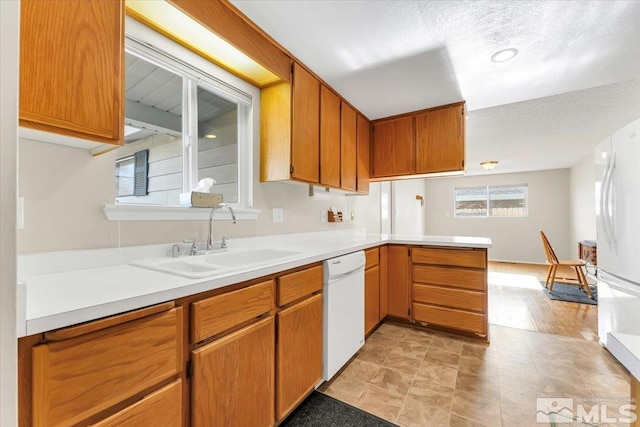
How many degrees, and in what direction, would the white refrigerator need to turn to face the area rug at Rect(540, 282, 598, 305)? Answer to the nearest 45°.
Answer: approximately 90° to its right

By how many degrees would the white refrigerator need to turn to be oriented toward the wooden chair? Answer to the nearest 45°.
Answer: approximately 90° to its right

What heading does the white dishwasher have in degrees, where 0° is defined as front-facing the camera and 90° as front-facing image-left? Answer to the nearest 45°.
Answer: approximately 315°

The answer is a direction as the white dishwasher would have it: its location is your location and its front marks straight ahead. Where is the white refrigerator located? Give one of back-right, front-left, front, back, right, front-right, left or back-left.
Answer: front-left

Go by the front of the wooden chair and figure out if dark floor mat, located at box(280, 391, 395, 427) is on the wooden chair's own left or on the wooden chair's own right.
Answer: on the wooden chair's own right

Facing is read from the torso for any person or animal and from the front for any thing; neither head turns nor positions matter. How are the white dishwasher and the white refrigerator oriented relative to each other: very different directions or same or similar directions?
very different directions

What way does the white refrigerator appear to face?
to the viewer's left

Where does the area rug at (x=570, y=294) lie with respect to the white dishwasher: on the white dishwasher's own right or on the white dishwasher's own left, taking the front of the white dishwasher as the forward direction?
on the white dishwasher's own left

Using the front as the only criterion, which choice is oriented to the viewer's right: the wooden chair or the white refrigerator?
the wooden chair

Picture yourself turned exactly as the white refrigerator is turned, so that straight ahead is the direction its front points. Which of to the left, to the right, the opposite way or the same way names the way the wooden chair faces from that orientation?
the opposite way

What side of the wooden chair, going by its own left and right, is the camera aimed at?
right

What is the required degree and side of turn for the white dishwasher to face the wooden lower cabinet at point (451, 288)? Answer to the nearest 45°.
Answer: approximately 90° to its left
